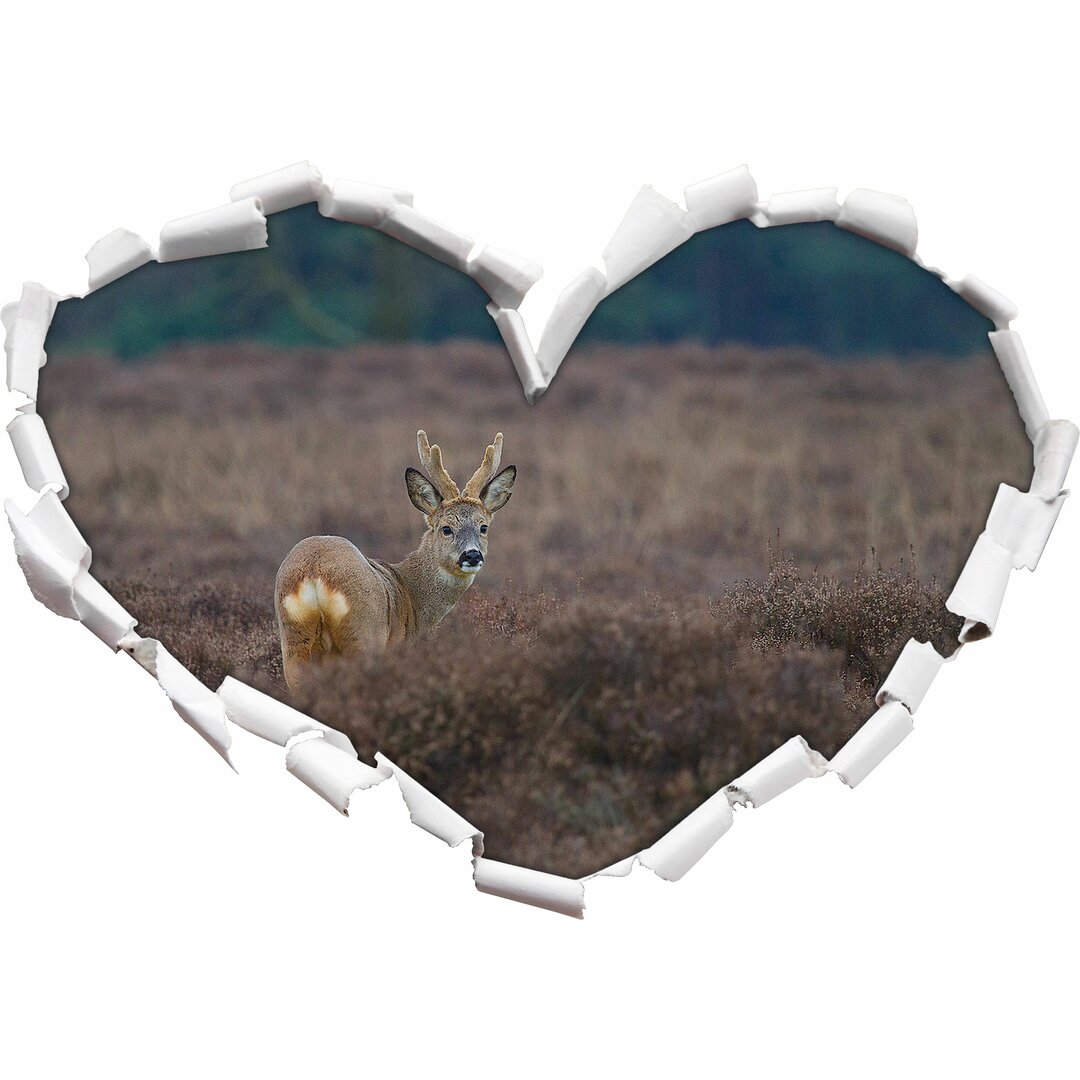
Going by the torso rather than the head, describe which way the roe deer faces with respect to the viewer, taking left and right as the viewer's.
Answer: facing away from the viewer and to the right of the viewer
